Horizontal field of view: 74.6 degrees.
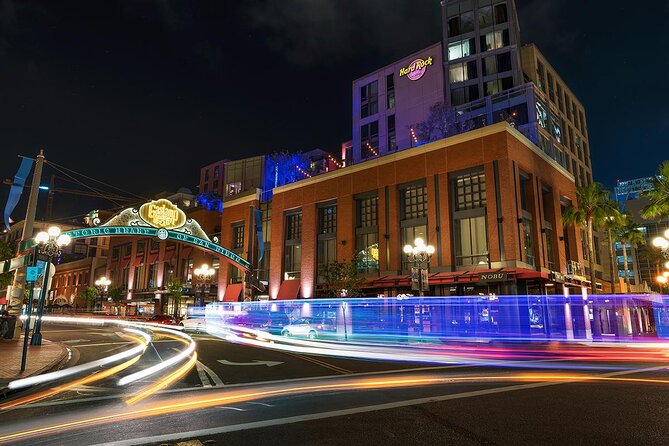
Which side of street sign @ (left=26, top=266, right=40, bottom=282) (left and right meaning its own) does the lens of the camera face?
front

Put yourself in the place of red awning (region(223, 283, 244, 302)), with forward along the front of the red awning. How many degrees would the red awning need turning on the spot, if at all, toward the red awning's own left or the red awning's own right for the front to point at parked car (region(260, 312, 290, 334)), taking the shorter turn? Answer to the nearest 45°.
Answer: approximately 90° to the red awning's own left

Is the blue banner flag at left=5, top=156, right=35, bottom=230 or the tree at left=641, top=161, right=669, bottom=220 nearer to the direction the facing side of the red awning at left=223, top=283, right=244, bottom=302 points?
the blue banner flag

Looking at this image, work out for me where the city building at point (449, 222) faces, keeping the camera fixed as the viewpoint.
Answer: facing the viewer and to the left of the viewer

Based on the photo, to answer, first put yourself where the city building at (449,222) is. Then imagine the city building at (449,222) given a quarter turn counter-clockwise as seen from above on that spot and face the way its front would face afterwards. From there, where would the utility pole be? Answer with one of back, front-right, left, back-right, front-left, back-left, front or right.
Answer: right

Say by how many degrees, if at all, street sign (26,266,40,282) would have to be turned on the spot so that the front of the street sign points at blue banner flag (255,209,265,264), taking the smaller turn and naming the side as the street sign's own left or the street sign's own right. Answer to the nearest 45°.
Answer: approximately 135° to the street sign's own left

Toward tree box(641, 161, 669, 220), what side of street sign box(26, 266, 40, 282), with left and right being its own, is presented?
left

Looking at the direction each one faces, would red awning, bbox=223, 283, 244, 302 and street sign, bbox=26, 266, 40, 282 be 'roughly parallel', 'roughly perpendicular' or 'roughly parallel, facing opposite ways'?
roughly perpendicular

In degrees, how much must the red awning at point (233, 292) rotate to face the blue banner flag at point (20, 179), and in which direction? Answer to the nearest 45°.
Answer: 0° — it already faces it

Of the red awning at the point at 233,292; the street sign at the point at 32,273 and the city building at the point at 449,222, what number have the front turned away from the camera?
0

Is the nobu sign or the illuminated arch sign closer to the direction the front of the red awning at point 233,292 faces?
the illuminated arch sign

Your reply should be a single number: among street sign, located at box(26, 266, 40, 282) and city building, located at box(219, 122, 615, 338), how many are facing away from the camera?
0

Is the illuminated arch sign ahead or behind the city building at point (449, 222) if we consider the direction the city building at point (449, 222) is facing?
ahead
